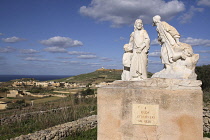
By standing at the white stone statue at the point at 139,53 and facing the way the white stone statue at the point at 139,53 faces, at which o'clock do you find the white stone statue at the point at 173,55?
the white stone statue at the point at 173,55 is roughly at 10 o'clock from the white stone statue at the point at 139,53.

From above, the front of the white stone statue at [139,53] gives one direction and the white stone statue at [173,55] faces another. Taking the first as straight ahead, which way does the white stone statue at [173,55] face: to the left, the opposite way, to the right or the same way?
to the right

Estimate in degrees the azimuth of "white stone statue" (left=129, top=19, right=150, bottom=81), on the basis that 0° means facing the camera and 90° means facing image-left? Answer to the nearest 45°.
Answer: approximately 0°

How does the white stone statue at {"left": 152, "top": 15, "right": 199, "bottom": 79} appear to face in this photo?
to the viewer's left

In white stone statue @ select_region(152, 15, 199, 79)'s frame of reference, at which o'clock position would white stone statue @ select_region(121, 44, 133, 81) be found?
white stone statue @ select_region(121, 44, 133, 81) is roughly at 1 o'clock from white stone statue @ select_region(152, 15, 199, 79).

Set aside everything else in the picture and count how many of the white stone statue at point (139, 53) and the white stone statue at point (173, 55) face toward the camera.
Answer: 1
